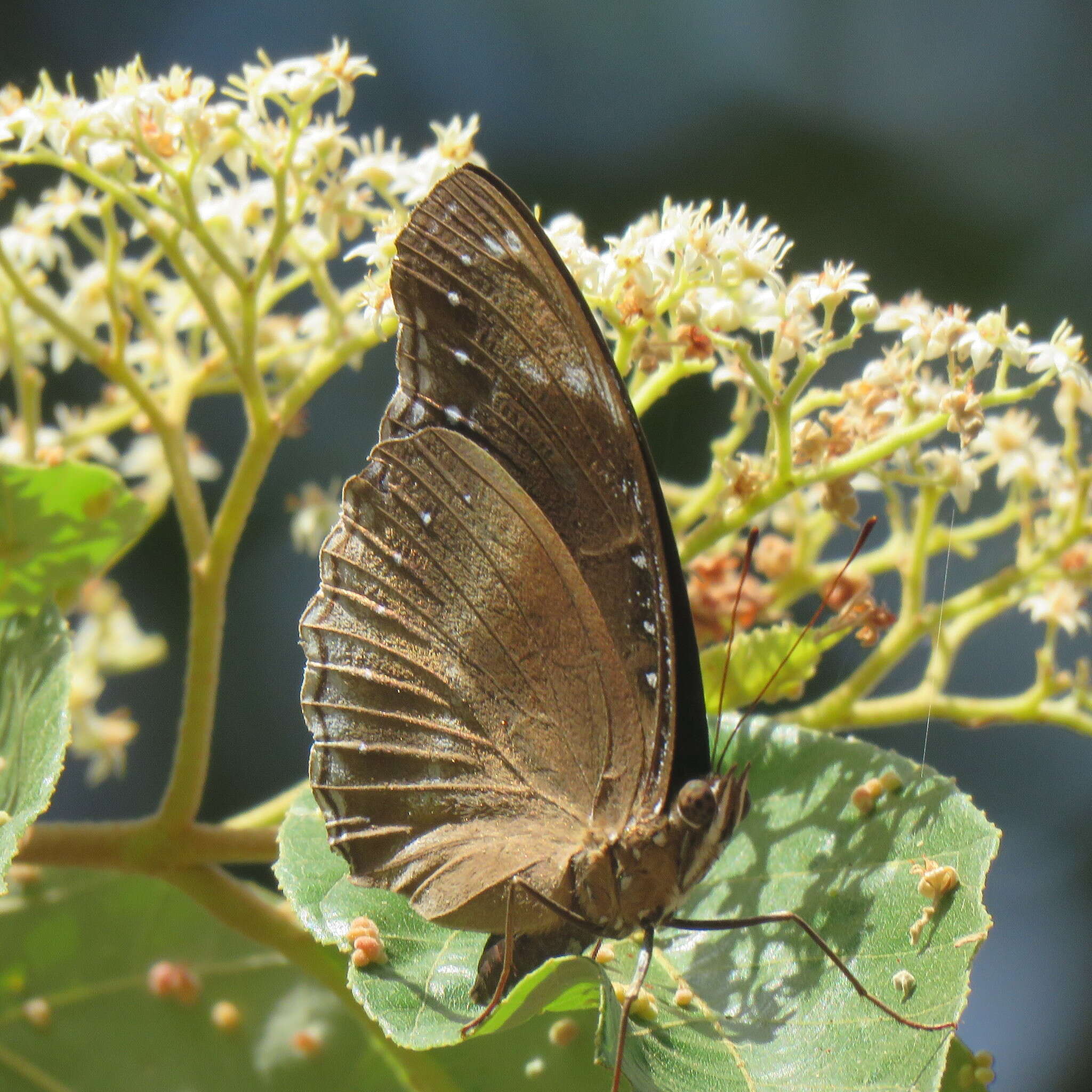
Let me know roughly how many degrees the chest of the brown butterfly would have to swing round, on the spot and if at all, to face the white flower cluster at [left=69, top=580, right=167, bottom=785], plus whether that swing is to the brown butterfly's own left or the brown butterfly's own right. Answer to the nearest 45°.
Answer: approximately 135° to the brown butterfly's own left

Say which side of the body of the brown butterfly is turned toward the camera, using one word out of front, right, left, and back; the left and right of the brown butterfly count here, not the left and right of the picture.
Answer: right
